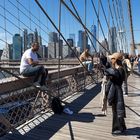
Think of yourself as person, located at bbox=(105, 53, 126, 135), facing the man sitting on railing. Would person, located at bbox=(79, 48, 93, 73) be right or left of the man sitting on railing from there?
right

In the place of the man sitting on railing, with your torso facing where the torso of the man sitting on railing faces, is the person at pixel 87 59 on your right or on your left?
on your left

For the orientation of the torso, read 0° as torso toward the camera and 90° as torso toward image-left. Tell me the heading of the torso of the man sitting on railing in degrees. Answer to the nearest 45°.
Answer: approximately 270°

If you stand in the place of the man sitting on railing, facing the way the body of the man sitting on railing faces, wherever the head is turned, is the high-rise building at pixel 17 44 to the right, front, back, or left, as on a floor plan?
left
